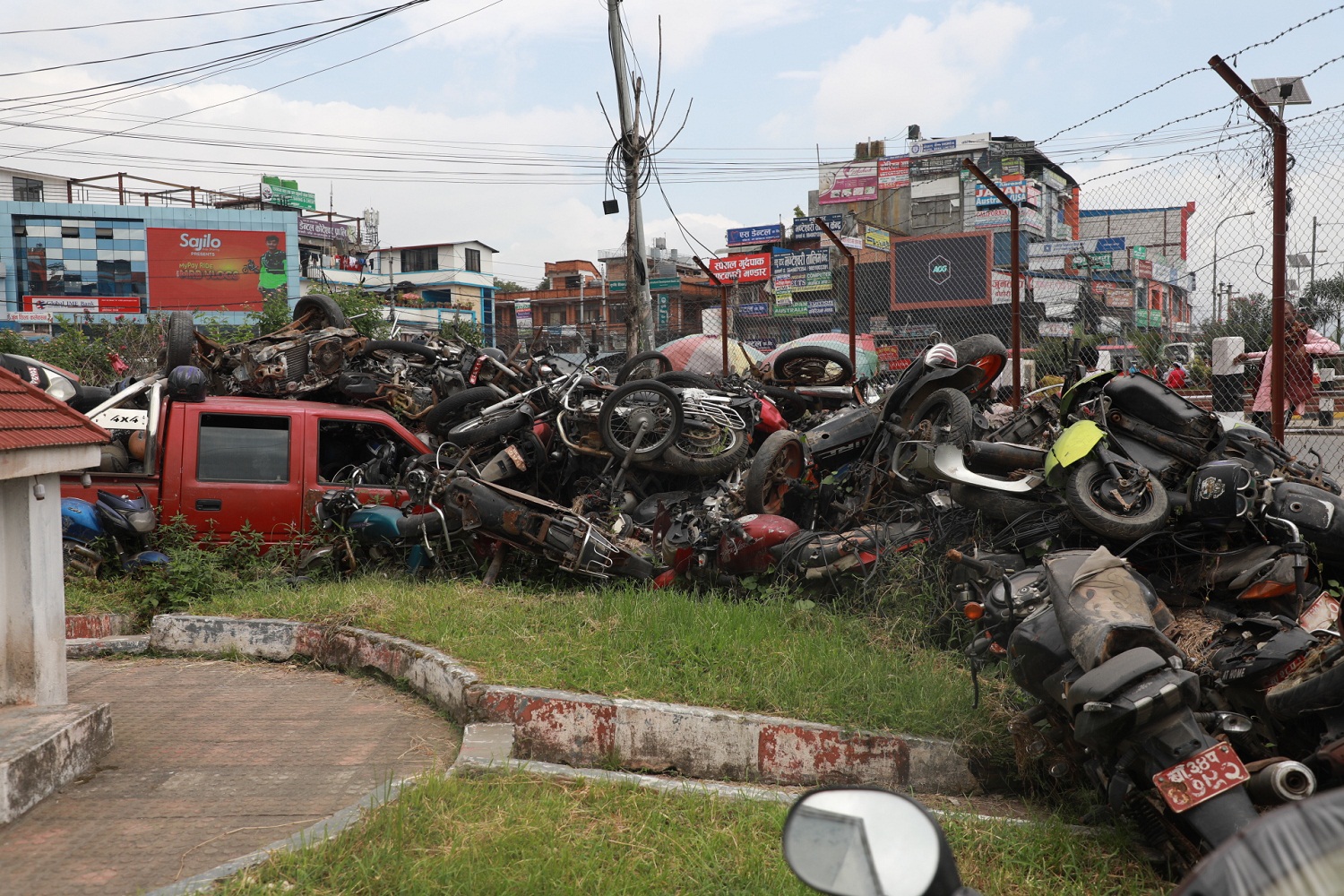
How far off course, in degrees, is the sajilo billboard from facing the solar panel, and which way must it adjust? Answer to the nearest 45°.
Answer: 0° — it already faces it

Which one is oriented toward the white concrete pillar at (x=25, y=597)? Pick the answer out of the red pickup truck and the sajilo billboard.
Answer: the sajilo billboard

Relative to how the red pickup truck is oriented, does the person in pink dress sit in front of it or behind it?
in front

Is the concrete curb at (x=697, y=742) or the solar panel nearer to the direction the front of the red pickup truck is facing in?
the solar panel

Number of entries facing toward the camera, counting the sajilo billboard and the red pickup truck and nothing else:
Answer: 1

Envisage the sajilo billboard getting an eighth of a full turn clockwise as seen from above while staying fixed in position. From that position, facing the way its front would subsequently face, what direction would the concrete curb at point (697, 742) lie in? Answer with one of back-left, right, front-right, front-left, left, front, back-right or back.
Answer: front-left

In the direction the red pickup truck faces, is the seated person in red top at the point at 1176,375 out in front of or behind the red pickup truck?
in front

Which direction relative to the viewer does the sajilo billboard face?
toward the camera

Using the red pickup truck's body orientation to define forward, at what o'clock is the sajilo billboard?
The sajilo billboard is roughly at 9 o'clock from the red pickup truck.

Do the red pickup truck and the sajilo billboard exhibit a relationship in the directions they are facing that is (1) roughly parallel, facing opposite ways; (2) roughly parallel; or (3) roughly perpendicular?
roughly perpendicular

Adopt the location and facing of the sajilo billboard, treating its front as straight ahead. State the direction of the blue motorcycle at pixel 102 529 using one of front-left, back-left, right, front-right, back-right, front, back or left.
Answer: front

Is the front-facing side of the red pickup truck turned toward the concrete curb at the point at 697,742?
no

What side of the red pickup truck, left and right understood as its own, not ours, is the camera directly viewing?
right

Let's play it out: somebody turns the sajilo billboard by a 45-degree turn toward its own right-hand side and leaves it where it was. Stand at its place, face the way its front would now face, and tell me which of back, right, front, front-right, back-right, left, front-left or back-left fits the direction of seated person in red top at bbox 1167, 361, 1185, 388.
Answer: front-left

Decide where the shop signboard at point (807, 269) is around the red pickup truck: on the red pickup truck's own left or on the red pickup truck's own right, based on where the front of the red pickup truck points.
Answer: on the red pickup truck's own left
